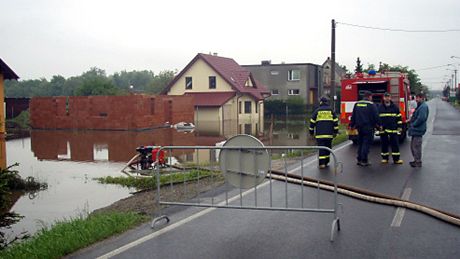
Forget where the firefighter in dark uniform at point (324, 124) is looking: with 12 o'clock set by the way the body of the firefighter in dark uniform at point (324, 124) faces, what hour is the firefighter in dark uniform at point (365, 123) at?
the firefighter in dark uniform at point (365, 123) is roughly at 2 o'clock from the firefighter in dark uniform at point (324, 124).

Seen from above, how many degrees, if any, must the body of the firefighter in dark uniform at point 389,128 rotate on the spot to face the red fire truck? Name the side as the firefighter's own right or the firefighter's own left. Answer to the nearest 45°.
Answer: approximately 180°

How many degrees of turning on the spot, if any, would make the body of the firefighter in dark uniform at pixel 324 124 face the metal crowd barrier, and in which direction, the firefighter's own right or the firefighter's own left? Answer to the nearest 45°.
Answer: approximately 180°

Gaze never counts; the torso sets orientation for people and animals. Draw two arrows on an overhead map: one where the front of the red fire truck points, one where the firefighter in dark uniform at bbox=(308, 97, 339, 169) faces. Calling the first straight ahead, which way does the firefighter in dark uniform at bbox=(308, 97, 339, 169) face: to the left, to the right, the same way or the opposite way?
the same way

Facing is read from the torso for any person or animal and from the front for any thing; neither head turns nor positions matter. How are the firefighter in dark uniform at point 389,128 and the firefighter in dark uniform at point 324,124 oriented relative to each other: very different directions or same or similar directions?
very different directions

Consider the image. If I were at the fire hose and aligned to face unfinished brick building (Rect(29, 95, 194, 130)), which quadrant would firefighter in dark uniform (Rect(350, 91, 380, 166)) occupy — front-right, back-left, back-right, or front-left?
front-right

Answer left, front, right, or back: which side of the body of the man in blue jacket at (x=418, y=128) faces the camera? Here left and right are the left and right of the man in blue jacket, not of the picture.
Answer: left

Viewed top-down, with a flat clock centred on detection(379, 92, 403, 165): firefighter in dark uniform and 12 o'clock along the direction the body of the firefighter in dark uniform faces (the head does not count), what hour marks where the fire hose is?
The fire hose is roughly at 12 o'clock from the firefighter in dark uniform.

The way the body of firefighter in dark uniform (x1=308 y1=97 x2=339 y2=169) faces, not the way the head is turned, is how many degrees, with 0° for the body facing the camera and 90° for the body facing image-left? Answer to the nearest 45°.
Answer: approximately 180°

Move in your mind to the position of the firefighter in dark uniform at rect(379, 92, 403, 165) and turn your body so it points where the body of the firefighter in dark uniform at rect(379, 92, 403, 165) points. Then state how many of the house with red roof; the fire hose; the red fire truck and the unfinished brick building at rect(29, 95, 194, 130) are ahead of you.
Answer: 1

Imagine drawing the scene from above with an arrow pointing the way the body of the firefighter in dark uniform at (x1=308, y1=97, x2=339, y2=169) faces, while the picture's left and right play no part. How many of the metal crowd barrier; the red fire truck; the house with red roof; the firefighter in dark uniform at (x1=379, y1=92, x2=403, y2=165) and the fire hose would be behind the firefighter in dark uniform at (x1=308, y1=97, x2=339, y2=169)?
2

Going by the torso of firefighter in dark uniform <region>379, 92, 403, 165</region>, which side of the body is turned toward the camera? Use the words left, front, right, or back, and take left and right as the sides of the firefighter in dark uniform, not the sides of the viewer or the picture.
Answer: front

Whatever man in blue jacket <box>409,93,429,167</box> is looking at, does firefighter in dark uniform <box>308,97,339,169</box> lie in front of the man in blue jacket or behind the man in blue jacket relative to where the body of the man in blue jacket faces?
in front
